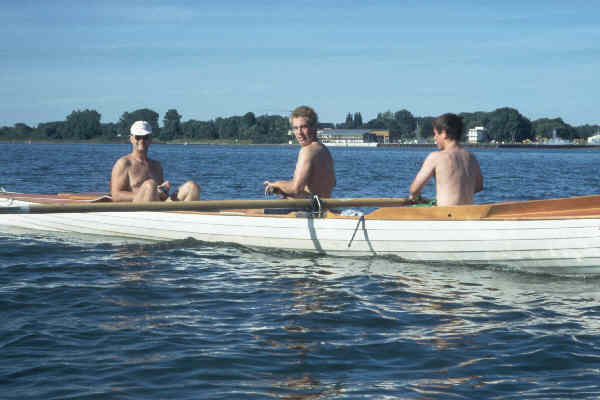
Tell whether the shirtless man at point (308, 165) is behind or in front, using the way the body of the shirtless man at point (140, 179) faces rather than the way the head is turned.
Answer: in front

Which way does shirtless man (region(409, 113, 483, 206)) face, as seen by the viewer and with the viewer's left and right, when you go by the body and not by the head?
facing away from the viewer and to the left of the viewer

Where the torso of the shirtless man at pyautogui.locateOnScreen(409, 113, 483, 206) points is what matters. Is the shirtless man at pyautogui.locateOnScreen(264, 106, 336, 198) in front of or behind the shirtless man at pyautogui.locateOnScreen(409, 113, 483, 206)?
in front

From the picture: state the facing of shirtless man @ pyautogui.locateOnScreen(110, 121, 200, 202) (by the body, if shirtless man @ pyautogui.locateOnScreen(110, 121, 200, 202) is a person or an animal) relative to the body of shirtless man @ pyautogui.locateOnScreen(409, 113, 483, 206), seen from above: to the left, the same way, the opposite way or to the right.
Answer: the opposite way

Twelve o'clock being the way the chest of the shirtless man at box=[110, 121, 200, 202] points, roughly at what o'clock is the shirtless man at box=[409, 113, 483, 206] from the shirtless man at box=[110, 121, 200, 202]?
the shirtless man at box=[409, 113, 483, 206] is roughly at 12 o'clock from the shirtless man at box=[110, 121, 200, 202].

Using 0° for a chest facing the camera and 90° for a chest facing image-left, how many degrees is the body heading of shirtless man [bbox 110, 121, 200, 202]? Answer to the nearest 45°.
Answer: approximately 315°

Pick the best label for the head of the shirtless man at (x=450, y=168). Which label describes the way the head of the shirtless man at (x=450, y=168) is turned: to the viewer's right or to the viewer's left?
to the viewer's left
